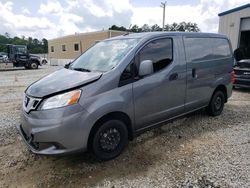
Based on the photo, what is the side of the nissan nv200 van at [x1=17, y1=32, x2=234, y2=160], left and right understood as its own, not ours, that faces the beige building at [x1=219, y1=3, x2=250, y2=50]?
back

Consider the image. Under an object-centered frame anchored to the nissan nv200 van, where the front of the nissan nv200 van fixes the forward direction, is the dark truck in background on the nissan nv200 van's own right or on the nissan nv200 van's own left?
on the nissan nv200 van's own right

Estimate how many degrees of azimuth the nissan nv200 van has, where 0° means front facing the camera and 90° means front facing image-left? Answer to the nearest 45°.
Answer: approximately 45°
